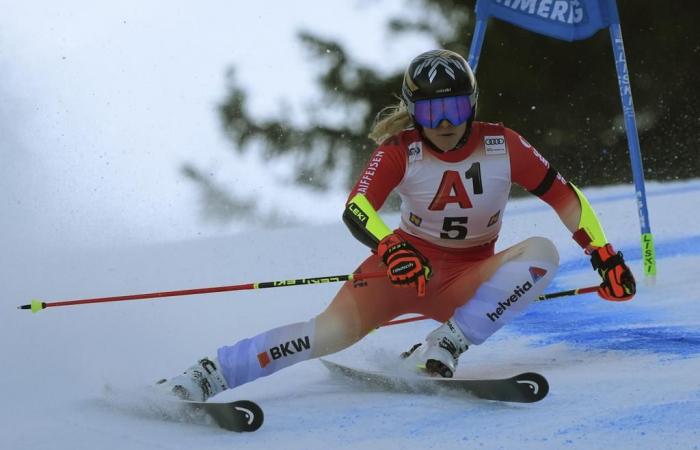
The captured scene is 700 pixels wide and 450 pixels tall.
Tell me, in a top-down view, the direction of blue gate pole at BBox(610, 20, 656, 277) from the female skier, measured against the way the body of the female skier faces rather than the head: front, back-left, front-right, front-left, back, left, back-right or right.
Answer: back-left

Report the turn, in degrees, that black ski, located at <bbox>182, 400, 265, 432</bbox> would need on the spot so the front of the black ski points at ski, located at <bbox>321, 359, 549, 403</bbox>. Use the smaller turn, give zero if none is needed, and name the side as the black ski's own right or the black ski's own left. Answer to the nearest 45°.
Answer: approximately 45° to the black ski's own left

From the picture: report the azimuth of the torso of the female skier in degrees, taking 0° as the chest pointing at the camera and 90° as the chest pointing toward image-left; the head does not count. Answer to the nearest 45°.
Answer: approximately 0°

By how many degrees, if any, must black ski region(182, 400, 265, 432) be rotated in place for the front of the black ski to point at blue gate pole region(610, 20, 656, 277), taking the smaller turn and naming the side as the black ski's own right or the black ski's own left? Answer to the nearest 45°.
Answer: approximately 90° to the black ski's own left
